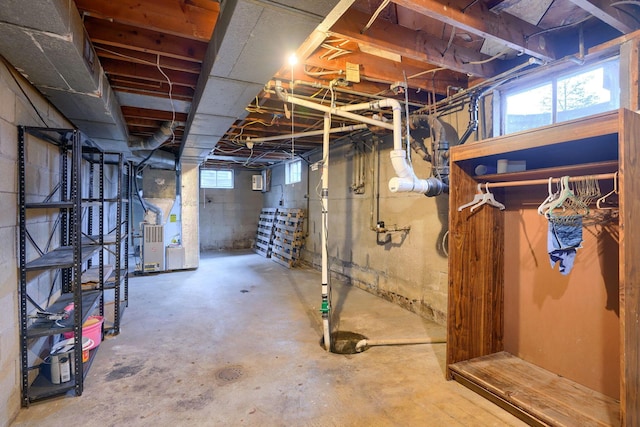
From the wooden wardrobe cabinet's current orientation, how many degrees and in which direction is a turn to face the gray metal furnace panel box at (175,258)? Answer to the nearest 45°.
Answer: approximately 45° to its right

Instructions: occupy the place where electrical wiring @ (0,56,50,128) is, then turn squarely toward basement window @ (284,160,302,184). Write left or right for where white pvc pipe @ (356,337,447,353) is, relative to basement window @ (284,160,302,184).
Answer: right

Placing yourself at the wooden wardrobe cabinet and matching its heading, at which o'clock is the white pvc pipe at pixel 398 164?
The white pvc pipe is roughly at 2 o'clock from the wooden wardrobe cabinet.

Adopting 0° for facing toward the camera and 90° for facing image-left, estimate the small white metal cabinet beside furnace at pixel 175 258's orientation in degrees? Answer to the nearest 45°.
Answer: approximately 0°

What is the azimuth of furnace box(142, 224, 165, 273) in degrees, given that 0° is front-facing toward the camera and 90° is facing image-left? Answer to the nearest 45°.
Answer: approximately 0°

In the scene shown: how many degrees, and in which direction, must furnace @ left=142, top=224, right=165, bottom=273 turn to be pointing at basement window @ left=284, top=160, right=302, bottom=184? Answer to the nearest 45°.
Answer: approximately 90° to its left

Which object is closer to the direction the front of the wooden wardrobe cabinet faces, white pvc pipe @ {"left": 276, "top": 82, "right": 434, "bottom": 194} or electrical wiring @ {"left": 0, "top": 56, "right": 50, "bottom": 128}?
the electrical wiring
